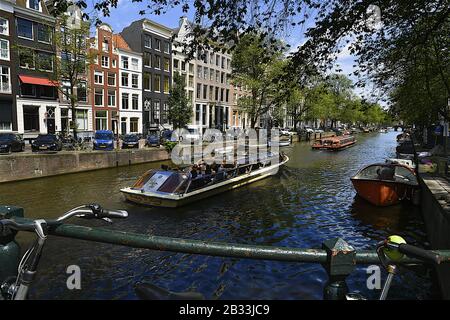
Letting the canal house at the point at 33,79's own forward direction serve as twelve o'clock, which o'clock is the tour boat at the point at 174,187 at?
The tour boat is roughly at 1 o'clock from the canal house.

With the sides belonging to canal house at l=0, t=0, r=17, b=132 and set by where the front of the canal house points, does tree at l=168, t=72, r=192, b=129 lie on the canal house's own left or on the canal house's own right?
on the canal house's own left

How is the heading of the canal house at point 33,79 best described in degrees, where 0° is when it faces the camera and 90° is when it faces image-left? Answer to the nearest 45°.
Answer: approximately 315°

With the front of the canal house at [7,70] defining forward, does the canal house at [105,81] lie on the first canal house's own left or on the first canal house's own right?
on the first canal house's own left

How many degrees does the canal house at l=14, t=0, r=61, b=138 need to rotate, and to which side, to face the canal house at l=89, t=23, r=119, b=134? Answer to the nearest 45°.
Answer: approximately 90° to its left
